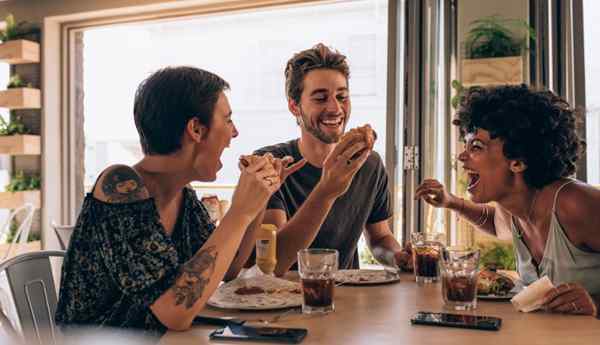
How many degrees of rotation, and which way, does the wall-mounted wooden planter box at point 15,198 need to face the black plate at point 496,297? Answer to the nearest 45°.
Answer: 0° — it already faces it

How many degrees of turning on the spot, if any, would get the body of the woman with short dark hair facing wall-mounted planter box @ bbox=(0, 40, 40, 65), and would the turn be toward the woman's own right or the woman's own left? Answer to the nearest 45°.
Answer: approximately 135° to the woman's own left

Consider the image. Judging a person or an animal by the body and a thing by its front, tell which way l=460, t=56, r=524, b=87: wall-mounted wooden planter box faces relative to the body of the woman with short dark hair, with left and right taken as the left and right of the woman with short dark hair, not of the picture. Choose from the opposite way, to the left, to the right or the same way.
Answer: to the right

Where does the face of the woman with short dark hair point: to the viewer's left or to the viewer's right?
to the viewer's right

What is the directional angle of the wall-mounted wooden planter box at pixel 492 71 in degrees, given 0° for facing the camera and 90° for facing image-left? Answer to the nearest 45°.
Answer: approximately 0°

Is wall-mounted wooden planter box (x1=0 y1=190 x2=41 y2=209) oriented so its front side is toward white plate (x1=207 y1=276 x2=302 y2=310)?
yes
